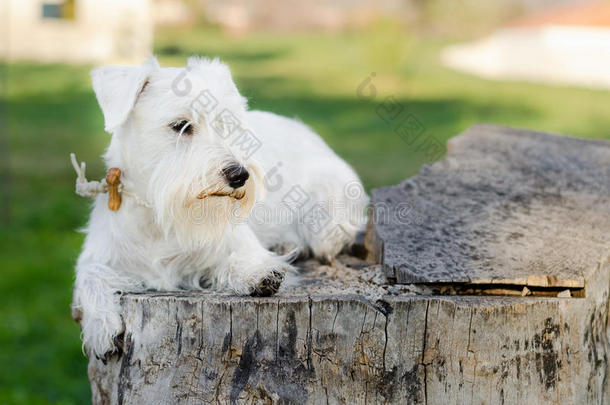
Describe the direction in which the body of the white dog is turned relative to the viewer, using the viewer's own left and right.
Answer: facing the viewer and to the left of the viewer
